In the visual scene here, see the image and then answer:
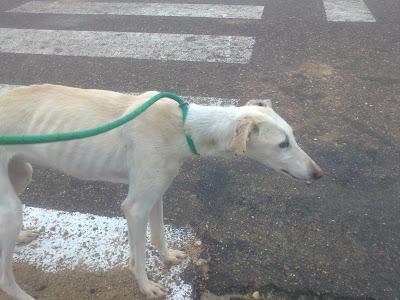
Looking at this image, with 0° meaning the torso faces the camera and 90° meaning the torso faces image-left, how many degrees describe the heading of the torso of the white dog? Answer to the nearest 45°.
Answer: approximately 270°
